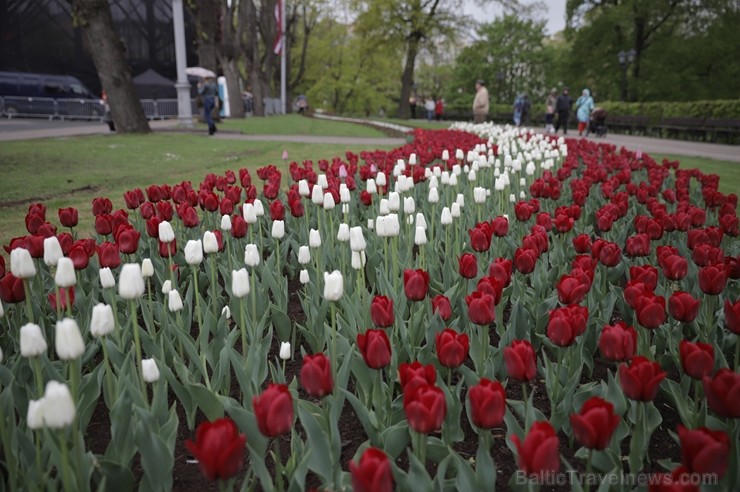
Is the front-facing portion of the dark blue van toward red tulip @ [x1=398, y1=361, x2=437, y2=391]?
no

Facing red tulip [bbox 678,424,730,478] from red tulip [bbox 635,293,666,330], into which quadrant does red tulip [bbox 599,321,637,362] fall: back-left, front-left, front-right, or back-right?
front-right

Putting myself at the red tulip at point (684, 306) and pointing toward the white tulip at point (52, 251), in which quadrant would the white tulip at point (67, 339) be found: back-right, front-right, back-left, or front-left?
front-left

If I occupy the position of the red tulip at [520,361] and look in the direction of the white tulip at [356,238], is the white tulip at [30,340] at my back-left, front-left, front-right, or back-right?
front-left
